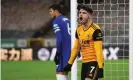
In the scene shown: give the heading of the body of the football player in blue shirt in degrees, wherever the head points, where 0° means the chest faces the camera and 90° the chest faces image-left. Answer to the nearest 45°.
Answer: approximately 135°

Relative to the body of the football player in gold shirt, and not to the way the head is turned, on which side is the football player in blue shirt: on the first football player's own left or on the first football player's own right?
on the first football player's own right

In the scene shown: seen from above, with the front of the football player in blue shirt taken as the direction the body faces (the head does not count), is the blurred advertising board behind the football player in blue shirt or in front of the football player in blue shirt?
in front

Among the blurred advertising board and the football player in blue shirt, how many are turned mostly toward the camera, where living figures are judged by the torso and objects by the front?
1

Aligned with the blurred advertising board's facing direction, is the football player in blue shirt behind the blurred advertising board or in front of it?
in front

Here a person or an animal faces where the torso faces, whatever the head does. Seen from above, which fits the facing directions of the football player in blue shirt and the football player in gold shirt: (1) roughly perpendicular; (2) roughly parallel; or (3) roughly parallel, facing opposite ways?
roughly perpendicular

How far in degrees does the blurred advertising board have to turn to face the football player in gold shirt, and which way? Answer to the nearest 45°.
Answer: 0° — it already faces them

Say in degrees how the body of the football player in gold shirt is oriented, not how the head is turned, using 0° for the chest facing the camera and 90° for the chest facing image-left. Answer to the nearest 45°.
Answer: approximately 45°

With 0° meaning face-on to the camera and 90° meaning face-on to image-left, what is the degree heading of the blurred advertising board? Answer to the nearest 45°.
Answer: approximately 0°

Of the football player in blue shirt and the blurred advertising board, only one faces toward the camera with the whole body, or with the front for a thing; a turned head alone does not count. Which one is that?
the blurred advertising board

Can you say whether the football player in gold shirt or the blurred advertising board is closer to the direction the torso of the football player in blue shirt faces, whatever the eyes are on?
the blurred advertising board
